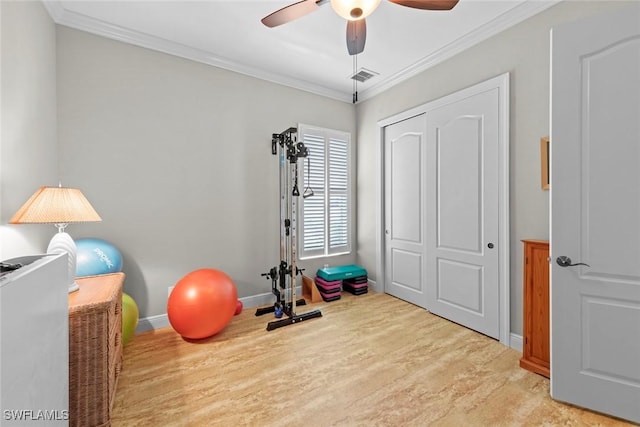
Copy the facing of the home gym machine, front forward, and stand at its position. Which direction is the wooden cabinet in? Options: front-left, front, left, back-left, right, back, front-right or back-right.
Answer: front

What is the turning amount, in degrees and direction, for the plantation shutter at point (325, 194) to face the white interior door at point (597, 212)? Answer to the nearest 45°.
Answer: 0° — it already faces it

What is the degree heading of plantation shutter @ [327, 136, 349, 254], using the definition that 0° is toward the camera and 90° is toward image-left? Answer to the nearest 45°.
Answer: approximately 315°

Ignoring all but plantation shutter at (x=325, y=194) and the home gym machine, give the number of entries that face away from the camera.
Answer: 0

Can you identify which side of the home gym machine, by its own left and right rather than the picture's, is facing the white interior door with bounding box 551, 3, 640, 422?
front

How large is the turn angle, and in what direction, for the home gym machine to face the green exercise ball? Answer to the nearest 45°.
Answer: approximately 90° to its right

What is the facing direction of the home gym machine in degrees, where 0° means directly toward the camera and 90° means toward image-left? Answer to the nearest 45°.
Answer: approximately 315°

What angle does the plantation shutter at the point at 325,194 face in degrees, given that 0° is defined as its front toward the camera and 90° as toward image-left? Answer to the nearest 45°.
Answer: approximately 315°

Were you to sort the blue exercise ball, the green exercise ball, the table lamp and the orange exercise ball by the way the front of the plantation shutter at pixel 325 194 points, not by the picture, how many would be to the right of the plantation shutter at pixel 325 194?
4

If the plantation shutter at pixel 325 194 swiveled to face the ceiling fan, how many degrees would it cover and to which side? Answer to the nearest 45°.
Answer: approximately 45° to its right

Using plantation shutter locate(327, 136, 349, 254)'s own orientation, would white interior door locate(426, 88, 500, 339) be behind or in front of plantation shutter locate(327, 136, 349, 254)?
in front

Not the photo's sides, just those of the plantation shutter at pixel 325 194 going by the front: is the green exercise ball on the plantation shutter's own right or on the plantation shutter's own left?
on the plantation shutter's own right

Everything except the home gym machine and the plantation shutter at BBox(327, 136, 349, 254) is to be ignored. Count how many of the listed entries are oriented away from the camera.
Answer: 0

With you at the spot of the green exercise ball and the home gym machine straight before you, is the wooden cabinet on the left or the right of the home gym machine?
right
